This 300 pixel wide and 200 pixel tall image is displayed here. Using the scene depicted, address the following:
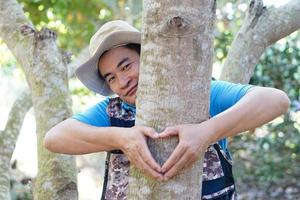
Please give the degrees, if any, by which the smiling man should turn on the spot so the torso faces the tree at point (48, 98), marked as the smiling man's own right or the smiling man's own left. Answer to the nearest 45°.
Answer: approximately 135° to the smiling man's own right

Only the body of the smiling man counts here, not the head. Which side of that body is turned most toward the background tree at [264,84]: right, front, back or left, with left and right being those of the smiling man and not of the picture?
back

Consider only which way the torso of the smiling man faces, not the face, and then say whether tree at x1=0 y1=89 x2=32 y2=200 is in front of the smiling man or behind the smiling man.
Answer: behind

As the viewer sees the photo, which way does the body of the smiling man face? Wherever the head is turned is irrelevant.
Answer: toward the camera
